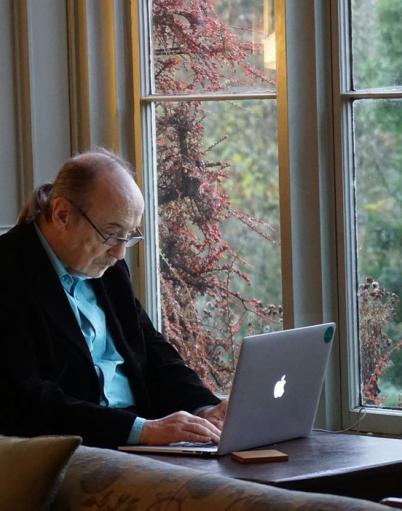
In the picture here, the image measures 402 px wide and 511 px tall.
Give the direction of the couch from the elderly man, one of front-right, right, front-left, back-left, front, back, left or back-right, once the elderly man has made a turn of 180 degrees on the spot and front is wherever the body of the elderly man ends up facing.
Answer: back-left

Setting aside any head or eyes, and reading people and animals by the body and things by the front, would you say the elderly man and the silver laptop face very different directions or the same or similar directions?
very different directions

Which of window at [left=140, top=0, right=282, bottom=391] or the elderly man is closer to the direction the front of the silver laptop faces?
the elderly man

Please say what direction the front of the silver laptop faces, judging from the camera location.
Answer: facing away from the viewer and to the left of the viewer

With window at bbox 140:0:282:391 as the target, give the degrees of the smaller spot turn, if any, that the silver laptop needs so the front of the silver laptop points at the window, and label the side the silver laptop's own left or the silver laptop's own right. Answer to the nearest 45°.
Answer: approximately 45° to the silver laptop's own right

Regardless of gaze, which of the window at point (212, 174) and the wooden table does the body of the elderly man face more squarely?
the wooden table

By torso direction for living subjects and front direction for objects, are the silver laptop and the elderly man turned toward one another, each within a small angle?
yes

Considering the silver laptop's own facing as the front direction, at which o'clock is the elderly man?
The elderly man is roughly at 12 o'clock from the silver laptop.

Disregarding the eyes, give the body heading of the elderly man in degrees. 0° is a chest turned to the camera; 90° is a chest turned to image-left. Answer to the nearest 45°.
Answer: approximately 315°

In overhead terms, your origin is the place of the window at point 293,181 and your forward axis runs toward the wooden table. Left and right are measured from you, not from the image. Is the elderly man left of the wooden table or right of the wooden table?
right

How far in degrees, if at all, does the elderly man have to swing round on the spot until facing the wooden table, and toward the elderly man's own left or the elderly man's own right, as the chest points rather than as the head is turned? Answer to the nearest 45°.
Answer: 0° — they already face it

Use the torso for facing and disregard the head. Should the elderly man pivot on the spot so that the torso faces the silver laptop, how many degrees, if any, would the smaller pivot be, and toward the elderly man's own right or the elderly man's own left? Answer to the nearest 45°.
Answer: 0° — they already face it
